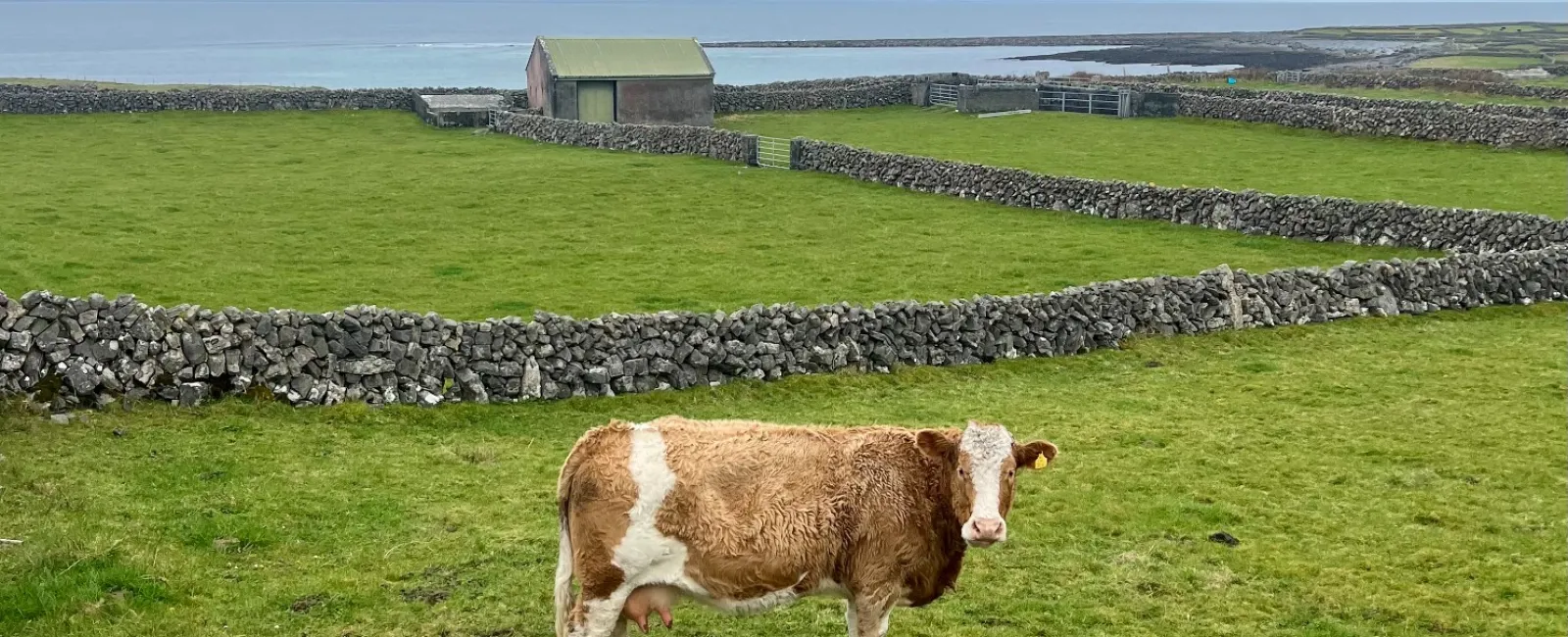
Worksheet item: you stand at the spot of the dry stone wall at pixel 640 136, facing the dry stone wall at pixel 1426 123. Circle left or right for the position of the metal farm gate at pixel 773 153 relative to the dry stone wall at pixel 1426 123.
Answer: right

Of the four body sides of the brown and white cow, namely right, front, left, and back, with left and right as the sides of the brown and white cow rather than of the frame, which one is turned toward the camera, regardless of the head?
right

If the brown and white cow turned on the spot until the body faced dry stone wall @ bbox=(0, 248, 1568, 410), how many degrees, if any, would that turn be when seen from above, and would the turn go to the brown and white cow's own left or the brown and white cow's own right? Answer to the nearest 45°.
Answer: approximately 90° to the brown and white cow's own left

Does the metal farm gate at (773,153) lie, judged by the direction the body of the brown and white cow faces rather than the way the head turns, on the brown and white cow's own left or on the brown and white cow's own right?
on the brown and white cow's own left

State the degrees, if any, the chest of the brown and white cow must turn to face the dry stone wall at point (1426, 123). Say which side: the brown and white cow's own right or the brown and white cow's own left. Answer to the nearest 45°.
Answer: approximately 45° to the brown and white cow's own left

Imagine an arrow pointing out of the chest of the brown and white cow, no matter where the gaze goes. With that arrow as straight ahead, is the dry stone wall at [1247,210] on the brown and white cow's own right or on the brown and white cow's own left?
on the brown and white cow's own left
